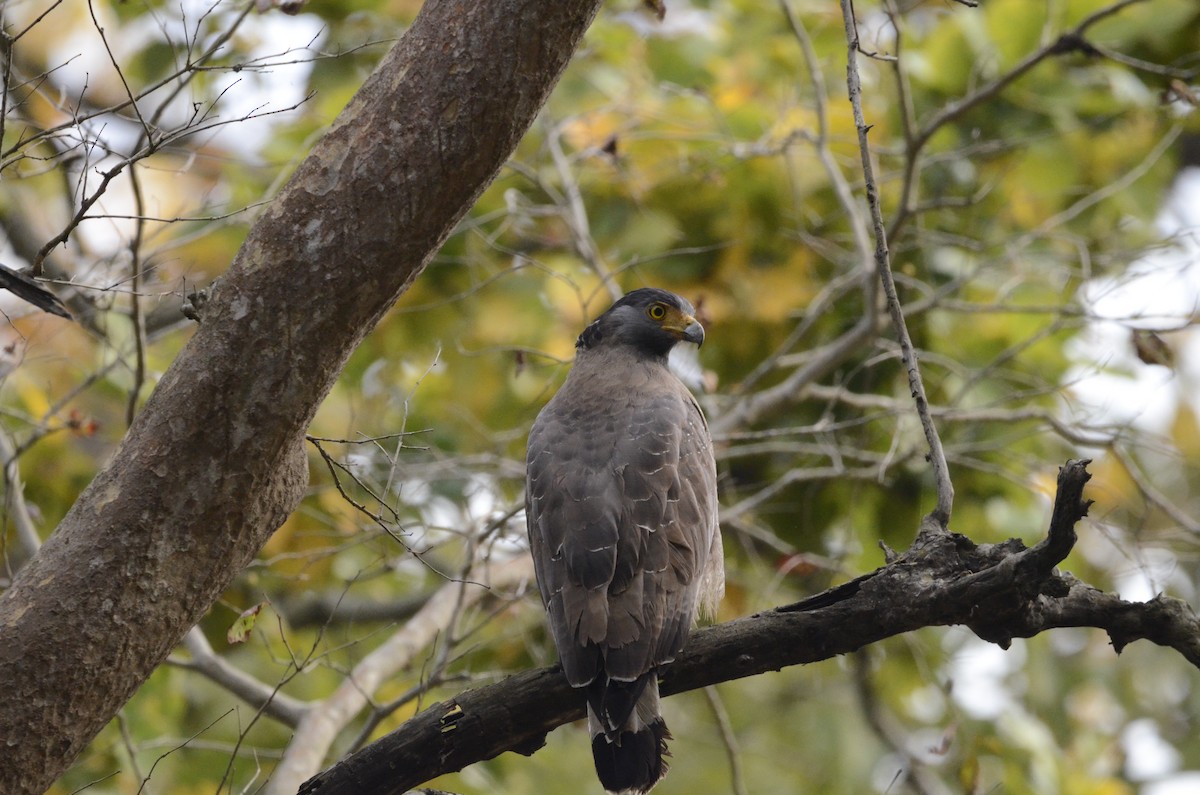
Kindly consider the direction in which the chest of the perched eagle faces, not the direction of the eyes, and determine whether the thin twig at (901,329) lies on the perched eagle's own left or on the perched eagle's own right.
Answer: on the perched eagle's own right

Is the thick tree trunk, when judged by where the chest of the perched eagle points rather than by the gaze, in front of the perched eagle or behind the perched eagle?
behind

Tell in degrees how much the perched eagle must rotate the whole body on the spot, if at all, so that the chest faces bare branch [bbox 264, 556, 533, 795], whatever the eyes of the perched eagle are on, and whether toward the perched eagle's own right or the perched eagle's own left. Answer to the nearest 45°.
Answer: approximately 90° to the perched eagle's own left

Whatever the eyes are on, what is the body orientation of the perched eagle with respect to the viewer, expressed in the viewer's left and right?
facing away from the viewer and to the right of the viewer
